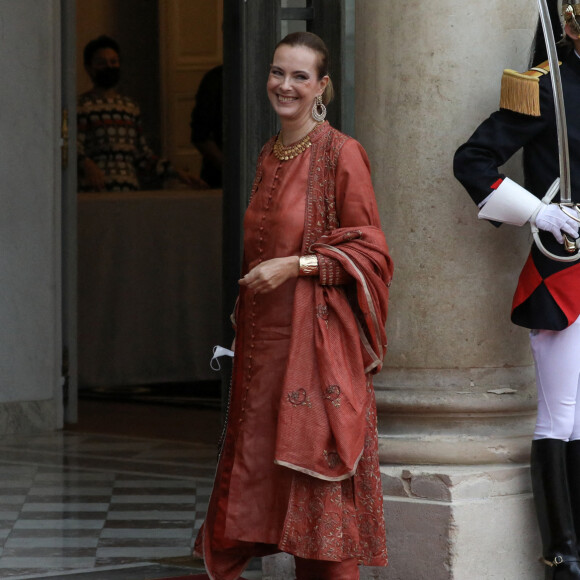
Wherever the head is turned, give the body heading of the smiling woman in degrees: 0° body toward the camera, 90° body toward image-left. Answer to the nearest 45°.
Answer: approximately 45°

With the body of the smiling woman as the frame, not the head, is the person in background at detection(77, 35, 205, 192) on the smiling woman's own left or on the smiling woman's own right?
on the smiling woman's own right
